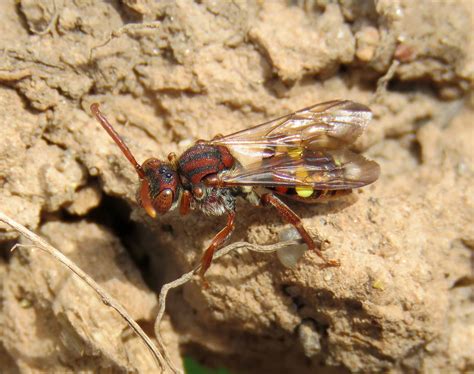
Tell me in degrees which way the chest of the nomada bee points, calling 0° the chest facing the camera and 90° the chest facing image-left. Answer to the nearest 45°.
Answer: approximately 90°

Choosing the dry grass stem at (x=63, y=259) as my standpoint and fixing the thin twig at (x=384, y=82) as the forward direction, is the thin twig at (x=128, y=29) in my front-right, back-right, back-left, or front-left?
front-left

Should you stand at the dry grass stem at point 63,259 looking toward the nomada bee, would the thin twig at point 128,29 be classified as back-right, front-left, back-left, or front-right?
front-left

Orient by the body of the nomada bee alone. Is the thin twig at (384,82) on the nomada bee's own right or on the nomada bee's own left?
on the nomada bee's own right

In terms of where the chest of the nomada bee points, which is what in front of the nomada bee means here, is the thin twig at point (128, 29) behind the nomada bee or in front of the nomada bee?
in front

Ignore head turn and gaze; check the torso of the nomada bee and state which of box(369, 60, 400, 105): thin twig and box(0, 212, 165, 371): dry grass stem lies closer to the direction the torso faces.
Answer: the dry grass stem

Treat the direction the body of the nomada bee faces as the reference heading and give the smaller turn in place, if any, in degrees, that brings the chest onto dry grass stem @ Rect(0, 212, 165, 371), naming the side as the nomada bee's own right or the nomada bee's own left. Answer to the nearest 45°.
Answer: approximately 45° to the nomada bee's own left
